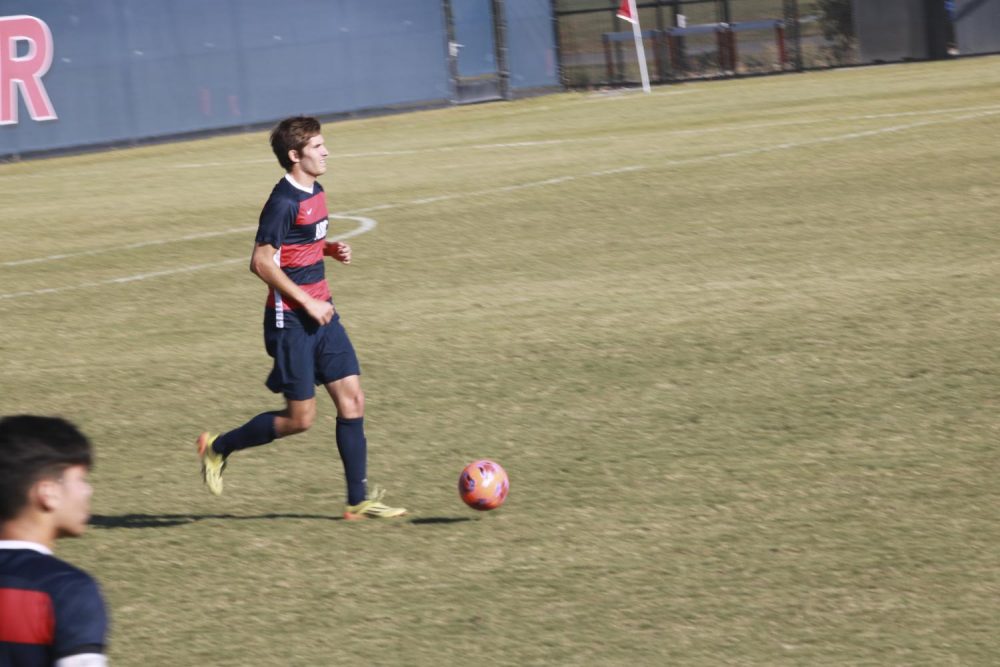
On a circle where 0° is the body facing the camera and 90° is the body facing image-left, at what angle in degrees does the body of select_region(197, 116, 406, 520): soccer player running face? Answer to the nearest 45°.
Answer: approximately 270°

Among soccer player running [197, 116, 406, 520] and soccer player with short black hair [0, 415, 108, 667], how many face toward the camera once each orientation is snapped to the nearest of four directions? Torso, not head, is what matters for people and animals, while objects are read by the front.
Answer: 0

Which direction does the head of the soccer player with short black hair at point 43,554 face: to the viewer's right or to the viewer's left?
to the viewer's right

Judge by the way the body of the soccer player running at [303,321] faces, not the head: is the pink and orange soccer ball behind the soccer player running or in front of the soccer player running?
in front

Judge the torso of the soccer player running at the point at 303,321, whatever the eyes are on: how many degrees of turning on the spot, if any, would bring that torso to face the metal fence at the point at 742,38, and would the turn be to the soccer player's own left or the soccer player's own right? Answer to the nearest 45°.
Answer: approximately 90° to the soccer player's own left

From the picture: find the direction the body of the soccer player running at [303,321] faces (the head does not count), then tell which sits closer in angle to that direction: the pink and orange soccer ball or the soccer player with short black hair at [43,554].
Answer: the pink and orange soccer ball

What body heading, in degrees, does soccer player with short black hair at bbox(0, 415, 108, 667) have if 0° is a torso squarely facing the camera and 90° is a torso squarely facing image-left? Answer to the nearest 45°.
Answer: approximately 225°

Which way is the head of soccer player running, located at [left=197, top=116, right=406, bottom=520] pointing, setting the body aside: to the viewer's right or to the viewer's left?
to the viewer's right

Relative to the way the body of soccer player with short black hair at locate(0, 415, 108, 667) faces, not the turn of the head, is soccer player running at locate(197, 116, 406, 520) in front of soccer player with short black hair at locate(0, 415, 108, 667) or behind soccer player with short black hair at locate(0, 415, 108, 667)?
in front

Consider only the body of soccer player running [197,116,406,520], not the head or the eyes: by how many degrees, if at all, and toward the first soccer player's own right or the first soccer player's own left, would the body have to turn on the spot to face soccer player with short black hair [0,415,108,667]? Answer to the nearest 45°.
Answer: approximately 90° to the first soccer player's own right
